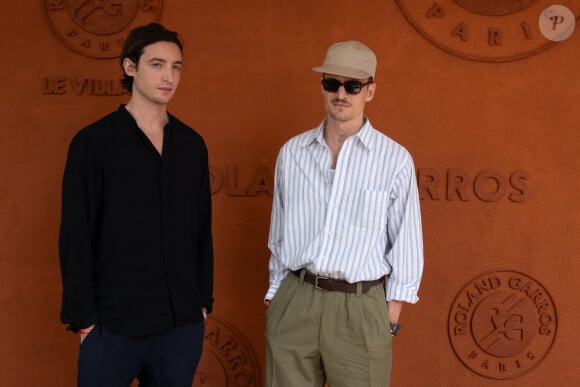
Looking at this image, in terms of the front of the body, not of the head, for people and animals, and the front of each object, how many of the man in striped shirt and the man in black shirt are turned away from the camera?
0

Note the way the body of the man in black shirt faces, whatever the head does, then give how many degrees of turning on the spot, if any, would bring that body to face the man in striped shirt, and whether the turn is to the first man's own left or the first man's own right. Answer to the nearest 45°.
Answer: approximately 45° to the first man's own left

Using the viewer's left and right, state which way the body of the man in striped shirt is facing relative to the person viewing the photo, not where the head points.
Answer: facing the viewer and to the left of the viewer

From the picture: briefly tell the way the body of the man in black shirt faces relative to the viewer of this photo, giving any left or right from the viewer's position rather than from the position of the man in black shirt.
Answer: facing the viewer and to the right of the viewer

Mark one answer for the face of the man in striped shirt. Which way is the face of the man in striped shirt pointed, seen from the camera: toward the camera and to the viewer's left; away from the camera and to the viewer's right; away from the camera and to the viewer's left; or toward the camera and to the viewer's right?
toward the camera and to the viewer's left

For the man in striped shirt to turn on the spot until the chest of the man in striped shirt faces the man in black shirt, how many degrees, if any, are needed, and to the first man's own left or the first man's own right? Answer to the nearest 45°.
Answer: approximately 45° to the first man's own right
